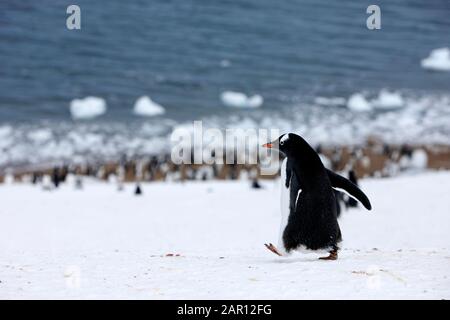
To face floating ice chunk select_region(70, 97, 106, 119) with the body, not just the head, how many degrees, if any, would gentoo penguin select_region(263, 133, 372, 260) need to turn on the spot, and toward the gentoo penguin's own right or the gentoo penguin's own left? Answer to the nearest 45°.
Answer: approximately 45° to the gentoo penguin's own right

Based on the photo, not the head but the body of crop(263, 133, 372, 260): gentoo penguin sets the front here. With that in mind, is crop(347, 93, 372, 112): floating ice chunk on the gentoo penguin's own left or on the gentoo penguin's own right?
on the gentoo penguin's own right

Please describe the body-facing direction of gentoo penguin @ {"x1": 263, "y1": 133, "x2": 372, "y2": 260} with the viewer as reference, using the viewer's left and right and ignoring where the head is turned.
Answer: facing away from the viewer and to the left of the viewer

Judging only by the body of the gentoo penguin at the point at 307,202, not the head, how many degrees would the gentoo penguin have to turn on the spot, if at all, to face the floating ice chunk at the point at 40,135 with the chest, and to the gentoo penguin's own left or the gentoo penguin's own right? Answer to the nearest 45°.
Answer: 0° — it already faces it

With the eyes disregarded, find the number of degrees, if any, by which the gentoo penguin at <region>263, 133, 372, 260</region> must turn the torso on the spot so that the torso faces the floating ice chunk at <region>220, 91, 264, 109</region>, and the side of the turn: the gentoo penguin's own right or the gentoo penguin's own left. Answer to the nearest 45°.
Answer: approximately 45° to the gentoo penguin's own right

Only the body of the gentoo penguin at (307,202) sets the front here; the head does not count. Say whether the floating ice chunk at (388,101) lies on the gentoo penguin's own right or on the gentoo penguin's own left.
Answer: on the gentoo penguin's own right

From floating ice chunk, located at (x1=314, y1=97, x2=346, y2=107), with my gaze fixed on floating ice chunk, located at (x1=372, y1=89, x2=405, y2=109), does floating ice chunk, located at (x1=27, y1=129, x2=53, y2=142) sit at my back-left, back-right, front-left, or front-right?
back-right

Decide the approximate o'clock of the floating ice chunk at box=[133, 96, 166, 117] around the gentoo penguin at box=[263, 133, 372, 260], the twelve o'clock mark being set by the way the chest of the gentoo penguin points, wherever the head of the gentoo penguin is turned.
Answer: The floating ice chunk is roughly at 1 o'clock from the gentoo penguin.
